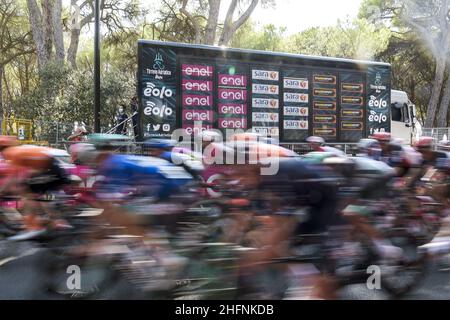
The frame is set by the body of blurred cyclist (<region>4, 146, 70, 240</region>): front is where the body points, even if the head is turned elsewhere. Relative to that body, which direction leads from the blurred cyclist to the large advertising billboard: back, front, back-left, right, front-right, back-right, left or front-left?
back-right

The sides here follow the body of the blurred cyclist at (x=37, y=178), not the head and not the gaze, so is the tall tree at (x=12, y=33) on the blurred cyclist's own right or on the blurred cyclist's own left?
on the blurred cyclist's own right

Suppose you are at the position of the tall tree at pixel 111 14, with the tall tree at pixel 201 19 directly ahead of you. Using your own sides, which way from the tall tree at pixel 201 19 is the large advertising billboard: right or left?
right

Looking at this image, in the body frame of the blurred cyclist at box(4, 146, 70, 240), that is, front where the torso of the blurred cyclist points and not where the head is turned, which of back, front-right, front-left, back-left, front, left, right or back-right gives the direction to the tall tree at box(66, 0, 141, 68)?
right

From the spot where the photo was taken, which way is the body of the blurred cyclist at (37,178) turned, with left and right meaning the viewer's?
facing to the left of the viewer

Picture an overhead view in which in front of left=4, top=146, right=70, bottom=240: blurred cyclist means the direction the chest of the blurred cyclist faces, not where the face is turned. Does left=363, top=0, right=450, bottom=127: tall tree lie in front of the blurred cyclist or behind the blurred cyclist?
behind

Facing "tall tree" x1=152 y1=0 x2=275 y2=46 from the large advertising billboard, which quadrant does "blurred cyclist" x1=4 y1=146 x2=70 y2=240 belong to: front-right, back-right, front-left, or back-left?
back-left

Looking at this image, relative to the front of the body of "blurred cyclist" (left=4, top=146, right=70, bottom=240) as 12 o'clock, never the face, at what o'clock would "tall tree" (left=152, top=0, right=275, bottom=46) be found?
The tall tree is roughly at 4 o'clock from the blurred cyclist.

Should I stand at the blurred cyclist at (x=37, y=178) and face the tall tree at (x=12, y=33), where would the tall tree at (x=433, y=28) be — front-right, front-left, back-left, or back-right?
front-right
